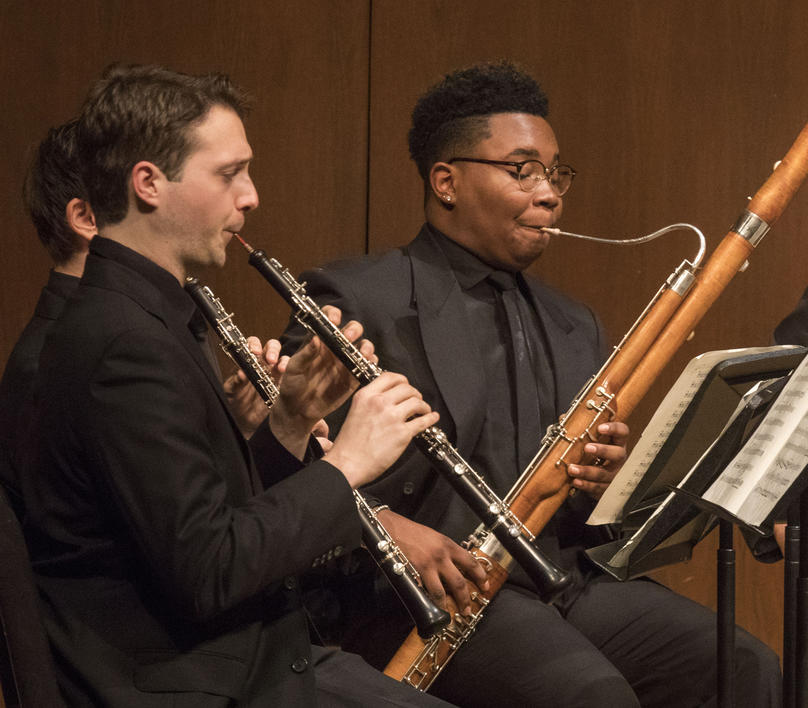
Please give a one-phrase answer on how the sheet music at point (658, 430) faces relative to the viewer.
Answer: facing to the left of the viewer

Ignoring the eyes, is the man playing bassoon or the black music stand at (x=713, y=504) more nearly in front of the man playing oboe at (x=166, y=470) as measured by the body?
the black music stand

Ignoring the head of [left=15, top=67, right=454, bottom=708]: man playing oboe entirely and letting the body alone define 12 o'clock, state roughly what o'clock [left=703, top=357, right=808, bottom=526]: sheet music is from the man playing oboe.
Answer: The sheet music is roughly at 12 o'clock from the man playing oboe.

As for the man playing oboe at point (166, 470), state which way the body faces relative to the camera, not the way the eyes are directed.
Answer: to the viewer's right

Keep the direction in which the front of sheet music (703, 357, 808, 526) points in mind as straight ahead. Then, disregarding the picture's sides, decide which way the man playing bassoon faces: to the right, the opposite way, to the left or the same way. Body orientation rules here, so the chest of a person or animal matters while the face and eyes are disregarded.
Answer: to the left

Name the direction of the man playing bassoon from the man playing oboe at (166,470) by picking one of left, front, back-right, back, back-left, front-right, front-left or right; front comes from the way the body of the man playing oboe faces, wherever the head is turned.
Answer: front-left

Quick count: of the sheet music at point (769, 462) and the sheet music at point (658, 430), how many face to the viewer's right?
0

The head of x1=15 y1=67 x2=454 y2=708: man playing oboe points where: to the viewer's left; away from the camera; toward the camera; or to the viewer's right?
to the viewer's right

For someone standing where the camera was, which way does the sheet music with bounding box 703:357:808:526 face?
facing the viewer and to the left of the viewer

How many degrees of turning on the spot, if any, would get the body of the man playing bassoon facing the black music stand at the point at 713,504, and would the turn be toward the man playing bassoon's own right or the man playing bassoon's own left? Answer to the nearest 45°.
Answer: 0° — they already face it

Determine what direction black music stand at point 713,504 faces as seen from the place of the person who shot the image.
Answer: facing to the left of the viewer

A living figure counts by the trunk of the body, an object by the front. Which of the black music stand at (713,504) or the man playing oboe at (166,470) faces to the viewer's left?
the black music stand
